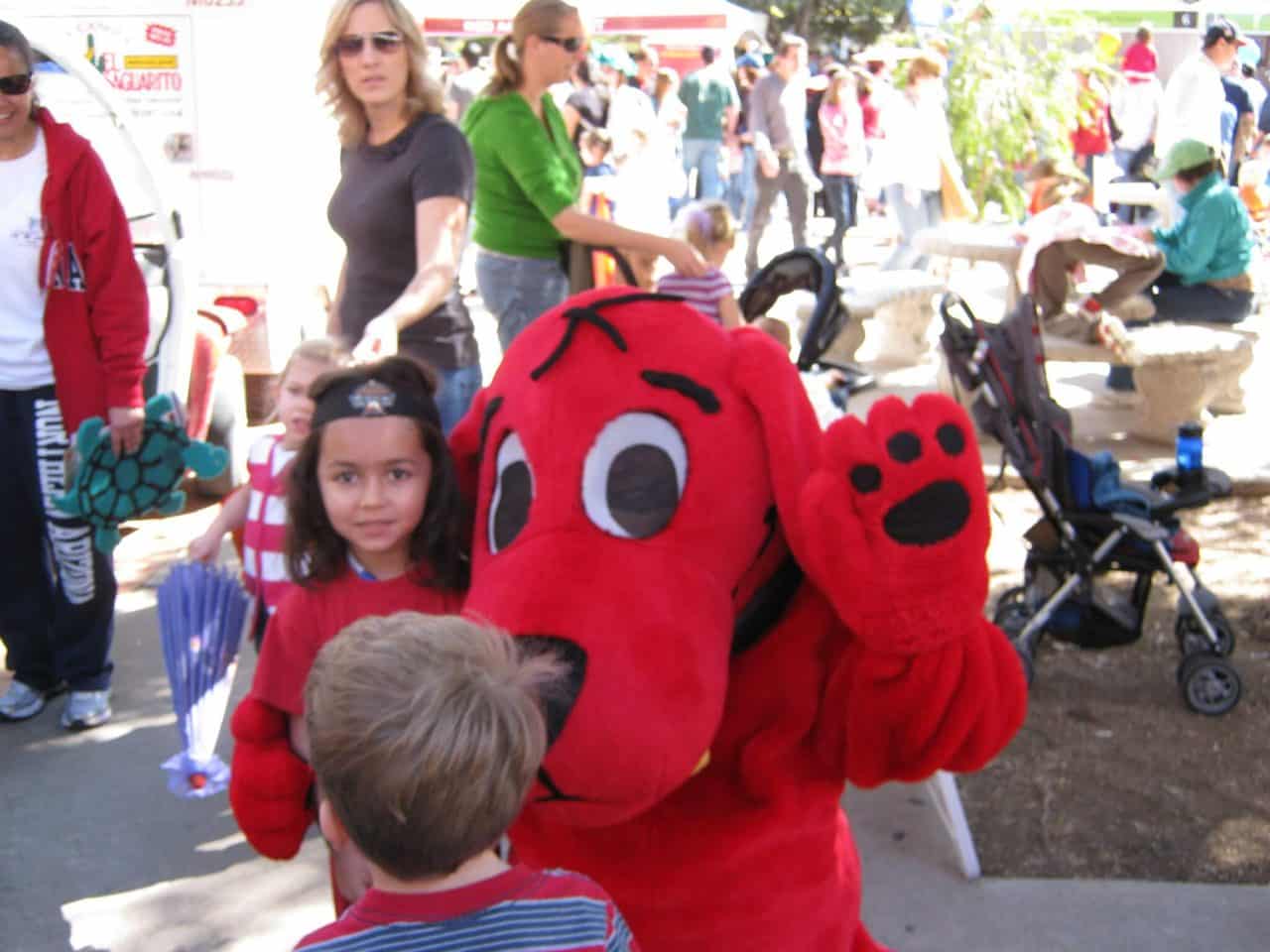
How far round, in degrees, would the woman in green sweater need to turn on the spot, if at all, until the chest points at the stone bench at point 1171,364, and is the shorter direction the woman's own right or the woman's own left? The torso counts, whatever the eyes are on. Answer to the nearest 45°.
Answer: approximately 45° to the woman's own left

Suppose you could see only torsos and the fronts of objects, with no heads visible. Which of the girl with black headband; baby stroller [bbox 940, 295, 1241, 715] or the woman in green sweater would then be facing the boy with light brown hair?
the girl with black headband

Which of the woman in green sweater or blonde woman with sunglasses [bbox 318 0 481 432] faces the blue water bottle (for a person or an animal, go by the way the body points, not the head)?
the woman in green sweater

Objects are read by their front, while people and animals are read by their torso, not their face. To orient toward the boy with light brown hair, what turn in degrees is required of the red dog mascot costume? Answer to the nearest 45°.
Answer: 0° — it already faces them

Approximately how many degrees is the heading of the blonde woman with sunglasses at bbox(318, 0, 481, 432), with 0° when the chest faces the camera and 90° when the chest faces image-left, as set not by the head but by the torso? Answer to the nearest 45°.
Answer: approximately 45°

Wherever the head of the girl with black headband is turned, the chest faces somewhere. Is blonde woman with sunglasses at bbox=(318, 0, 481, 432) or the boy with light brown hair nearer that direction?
the boy with light brown hair

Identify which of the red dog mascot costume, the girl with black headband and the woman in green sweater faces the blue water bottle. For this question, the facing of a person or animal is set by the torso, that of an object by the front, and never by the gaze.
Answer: the woman in green sweater

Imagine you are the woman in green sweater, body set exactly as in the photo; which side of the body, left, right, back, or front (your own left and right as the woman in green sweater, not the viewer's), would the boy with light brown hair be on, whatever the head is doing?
right

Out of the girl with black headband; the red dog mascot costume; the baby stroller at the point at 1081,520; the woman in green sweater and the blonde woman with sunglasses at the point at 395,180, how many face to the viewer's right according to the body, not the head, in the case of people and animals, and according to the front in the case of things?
2

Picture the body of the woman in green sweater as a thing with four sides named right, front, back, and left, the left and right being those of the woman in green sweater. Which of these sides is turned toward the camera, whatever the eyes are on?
right

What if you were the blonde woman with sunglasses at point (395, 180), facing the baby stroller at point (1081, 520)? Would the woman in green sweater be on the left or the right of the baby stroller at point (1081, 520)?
left

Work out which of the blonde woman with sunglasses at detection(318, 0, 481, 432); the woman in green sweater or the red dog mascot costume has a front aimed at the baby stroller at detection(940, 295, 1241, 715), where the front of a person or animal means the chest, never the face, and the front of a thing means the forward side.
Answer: the woman in green sweater

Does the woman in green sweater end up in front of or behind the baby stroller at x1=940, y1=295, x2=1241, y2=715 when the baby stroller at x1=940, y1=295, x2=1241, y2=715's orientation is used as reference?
behind
